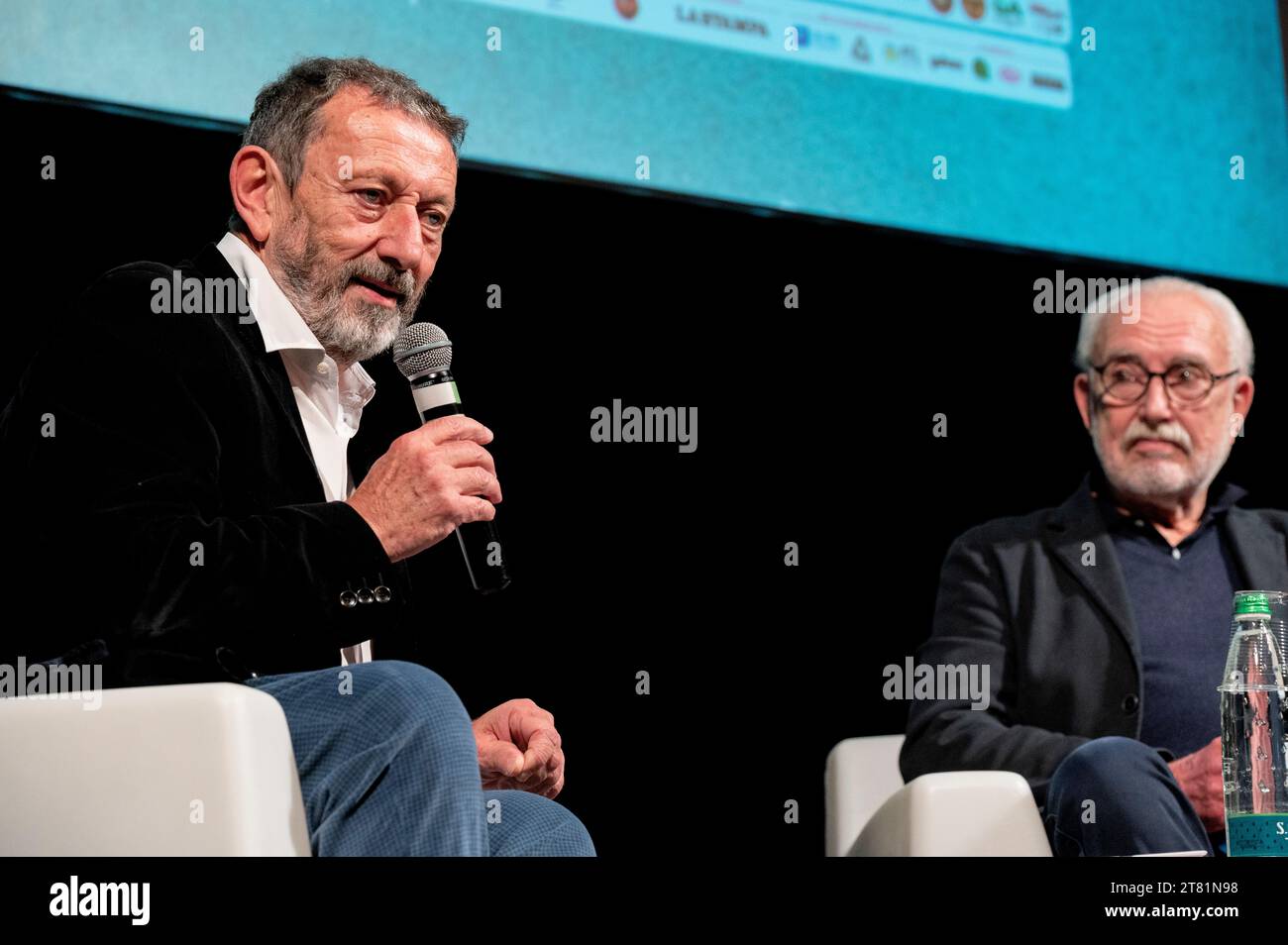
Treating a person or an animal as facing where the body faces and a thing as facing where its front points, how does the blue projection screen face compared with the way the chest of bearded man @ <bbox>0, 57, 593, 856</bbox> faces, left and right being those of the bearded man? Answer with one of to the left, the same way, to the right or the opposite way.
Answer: the same way

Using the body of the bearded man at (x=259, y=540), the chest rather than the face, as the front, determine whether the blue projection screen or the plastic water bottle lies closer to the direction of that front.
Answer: the plastic water bottle

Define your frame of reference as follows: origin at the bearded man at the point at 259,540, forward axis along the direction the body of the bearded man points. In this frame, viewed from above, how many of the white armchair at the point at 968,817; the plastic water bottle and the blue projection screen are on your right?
0

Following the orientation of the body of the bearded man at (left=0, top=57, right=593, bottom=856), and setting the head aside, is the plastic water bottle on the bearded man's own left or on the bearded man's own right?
on the bearded man's own left

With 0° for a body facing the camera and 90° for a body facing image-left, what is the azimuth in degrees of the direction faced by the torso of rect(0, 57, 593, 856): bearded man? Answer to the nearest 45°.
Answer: approximately 315°

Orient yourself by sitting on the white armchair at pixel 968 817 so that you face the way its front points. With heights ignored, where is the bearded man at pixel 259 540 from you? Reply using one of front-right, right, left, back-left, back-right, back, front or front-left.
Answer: right

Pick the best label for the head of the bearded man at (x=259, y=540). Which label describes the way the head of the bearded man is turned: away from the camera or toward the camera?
toward the camera

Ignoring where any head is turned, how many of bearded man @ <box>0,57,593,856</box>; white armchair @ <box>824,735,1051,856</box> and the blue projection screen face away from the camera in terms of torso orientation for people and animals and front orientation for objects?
0

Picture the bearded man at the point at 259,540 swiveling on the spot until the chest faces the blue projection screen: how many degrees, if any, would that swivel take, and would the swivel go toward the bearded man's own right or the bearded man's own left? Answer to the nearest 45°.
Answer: approximately 90° to the bearded man's own left

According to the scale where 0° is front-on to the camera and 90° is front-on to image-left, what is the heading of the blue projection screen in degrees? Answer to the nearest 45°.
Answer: approximately 315°

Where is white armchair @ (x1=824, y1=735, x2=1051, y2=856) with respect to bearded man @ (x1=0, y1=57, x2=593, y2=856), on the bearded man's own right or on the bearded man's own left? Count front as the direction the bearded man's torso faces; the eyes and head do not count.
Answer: on the bearded man's own left

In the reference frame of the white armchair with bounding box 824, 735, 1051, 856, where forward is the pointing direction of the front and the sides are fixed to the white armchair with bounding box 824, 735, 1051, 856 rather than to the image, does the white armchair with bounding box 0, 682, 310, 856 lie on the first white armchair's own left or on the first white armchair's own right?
on the first white armchair's own right
